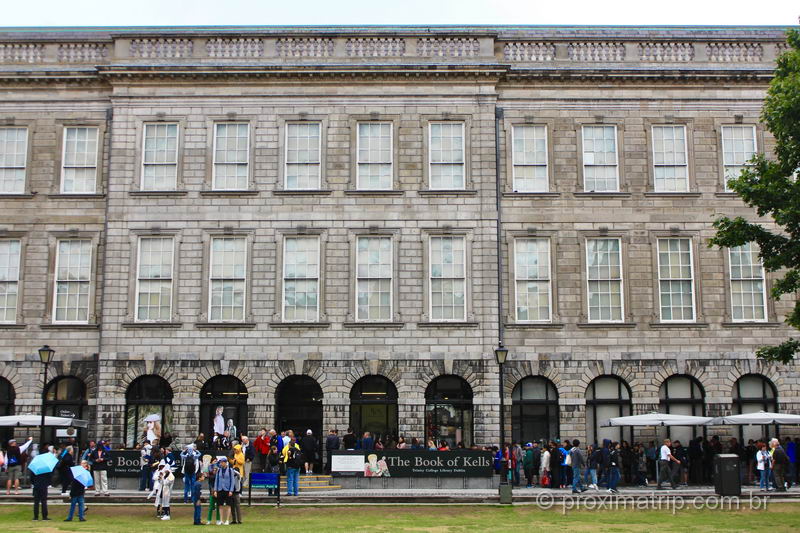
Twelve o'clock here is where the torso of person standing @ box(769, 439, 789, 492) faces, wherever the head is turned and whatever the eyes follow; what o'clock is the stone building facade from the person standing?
The stone building facade is roughly at 12 o'clock from the person standing.

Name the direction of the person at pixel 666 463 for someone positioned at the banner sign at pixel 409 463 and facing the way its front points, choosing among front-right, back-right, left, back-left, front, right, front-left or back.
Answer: left

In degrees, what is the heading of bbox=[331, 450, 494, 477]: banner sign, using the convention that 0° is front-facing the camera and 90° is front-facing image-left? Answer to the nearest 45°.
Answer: approximately 0°

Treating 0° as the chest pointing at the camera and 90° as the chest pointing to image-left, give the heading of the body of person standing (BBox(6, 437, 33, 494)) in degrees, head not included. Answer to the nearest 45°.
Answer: approximately 180°

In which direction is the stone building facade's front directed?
toward the camera
